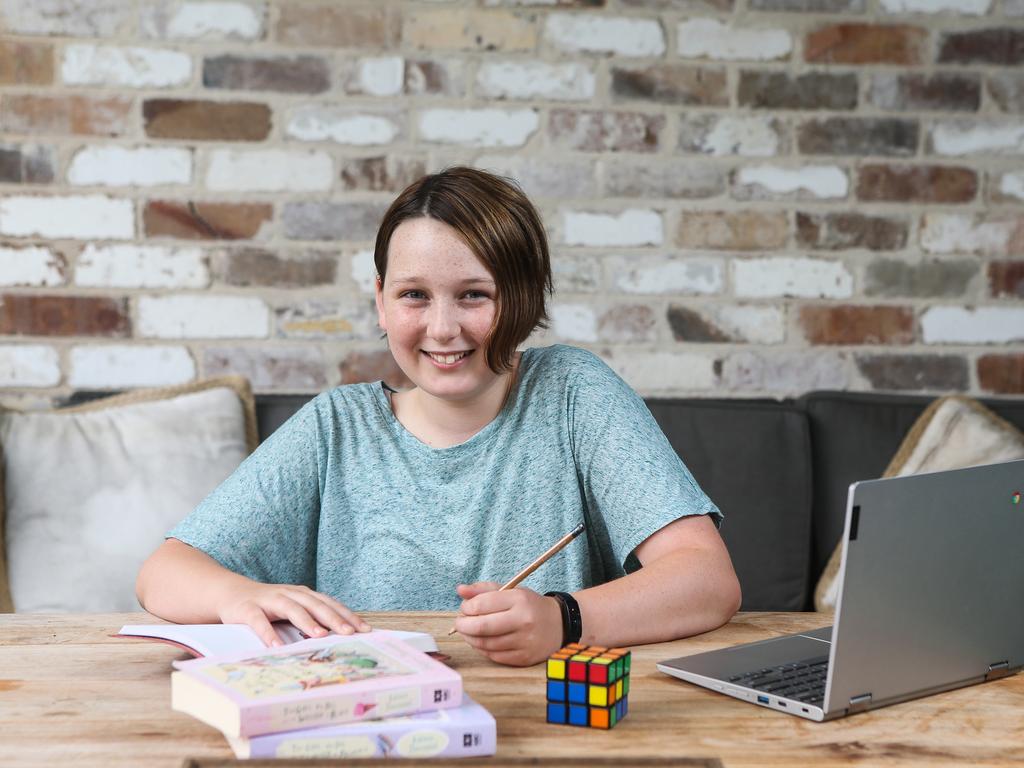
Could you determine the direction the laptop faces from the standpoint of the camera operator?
facing away from the viewer and to the left of the viewer

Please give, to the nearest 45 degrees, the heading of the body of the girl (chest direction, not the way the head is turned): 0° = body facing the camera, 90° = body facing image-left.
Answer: approximately 0°

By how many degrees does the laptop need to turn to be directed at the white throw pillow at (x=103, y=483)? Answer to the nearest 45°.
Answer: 0° — it already faces it

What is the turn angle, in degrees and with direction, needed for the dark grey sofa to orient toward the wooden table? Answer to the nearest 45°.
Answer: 0° — it already faces it

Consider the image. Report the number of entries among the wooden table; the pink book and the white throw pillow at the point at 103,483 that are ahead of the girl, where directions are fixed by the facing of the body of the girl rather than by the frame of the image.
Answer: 2

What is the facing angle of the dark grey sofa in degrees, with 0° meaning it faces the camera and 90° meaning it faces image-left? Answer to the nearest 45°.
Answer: approximately 0°

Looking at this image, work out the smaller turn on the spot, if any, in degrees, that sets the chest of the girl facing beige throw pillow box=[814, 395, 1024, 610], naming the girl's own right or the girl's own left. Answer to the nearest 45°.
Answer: approximately 135° to the girl's own left

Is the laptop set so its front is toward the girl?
yes
